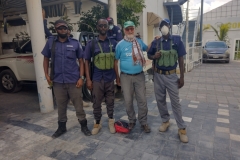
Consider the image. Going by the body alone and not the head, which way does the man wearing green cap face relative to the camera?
toward the camera

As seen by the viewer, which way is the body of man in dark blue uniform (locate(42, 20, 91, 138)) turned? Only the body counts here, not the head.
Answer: toward the camera

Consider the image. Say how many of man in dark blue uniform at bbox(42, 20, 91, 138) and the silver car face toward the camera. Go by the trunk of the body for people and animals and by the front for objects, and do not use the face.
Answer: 2

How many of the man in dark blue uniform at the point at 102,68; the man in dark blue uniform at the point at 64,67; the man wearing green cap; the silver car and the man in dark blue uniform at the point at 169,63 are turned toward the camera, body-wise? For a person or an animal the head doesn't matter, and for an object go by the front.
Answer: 5

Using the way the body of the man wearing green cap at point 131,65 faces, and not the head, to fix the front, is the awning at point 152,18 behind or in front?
behind

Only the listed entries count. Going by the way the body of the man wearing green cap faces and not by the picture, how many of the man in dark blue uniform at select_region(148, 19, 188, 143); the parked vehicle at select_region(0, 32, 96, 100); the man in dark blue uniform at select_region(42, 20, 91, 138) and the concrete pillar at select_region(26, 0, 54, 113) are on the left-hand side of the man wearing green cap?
1

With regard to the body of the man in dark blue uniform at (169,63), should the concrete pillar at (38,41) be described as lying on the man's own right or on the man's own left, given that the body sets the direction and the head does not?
on the man's own right

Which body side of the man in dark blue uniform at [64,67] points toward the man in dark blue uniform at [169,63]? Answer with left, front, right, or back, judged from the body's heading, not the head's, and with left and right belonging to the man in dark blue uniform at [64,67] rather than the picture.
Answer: left

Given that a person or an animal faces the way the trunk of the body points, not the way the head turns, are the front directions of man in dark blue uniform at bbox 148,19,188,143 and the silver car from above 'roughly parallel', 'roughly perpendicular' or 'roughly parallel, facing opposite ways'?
roughly parallel

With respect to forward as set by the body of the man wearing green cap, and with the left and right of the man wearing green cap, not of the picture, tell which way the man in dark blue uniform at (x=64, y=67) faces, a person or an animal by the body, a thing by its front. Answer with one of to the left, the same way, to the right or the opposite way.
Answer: the same way

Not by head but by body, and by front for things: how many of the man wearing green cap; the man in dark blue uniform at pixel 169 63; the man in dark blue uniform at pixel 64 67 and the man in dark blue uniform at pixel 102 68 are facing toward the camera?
4

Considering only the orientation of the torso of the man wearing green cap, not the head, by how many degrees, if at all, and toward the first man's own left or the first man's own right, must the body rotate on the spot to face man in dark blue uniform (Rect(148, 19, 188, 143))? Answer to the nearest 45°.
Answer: approximately 90° to the first man's own left

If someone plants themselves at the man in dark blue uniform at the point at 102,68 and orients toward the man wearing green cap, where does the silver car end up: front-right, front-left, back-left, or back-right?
front-left

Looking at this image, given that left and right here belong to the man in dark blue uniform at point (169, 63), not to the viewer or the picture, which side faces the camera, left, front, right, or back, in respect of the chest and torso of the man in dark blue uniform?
front

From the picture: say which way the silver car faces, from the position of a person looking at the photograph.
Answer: facing the viewer

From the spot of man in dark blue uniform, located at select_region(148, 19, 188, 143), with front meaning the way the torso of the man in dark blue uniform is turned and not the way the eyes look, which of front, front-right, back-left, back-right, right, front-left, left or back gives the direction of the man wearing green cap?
right
